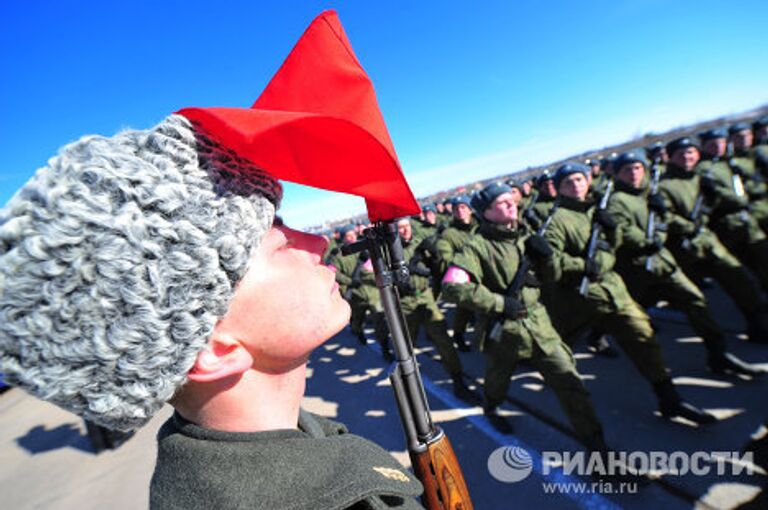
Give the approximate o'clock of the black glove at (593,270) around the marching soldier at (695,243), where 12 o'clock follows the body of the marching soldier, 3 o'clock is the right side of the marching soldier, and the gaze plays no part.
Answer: The black glove is roughly at 2 o'clock from the marching soldier.

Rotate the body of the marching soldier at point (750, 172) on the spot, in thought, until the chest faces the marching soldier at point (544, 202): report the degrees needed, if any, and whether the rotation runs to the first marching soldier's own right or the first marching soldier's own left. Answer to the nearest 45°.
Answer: approximately 135° to the first marching soldier's own right
